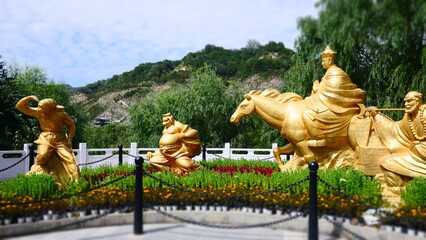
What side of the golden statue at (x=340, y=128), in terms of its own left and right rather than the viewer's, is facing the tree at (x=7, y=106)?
front

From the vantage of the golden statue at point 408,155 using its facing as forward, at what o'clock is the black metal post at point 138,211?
The black metal post is roughly at 12 o'clock from the golden statue.

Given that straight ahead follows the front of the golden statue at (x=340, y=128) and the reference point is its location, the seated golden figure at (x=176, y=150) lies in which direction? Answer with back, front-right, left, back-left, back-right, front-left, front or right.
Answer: front

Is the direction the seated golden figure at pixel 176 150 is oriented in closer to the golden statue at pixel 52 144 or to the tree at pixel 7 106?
the golden statue

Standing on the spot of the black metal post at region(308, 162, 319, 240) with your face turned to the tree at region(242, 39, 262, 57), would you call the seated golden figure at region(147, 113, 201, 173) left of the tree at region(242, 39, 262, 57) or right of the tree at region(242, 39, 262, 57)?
left

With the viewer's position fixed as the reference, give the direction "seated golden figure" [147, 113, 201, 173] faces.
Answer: facing the viewer and to the left of the viewer

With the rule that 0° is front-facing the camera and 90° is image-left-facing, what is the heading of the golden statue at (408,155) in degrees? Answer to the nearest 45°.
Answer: approximately 45°

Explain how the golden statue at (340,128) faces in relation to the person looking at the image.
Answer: facing to the left of the viewer

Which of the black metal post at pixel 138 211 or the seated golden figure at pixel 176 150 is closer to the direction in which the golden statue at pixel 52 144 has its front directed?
the black metal post

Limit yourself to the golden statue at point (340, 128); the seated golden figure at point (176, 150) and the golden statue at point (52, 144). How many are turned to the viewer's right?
0

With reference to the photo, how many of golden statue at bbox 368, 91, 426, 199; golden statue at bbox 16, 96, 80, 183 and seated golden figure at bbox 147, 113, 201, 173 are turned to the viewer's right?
0

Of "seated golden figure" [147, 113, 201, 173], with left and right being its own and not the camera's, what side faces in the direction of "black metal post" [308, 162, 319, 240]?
left
